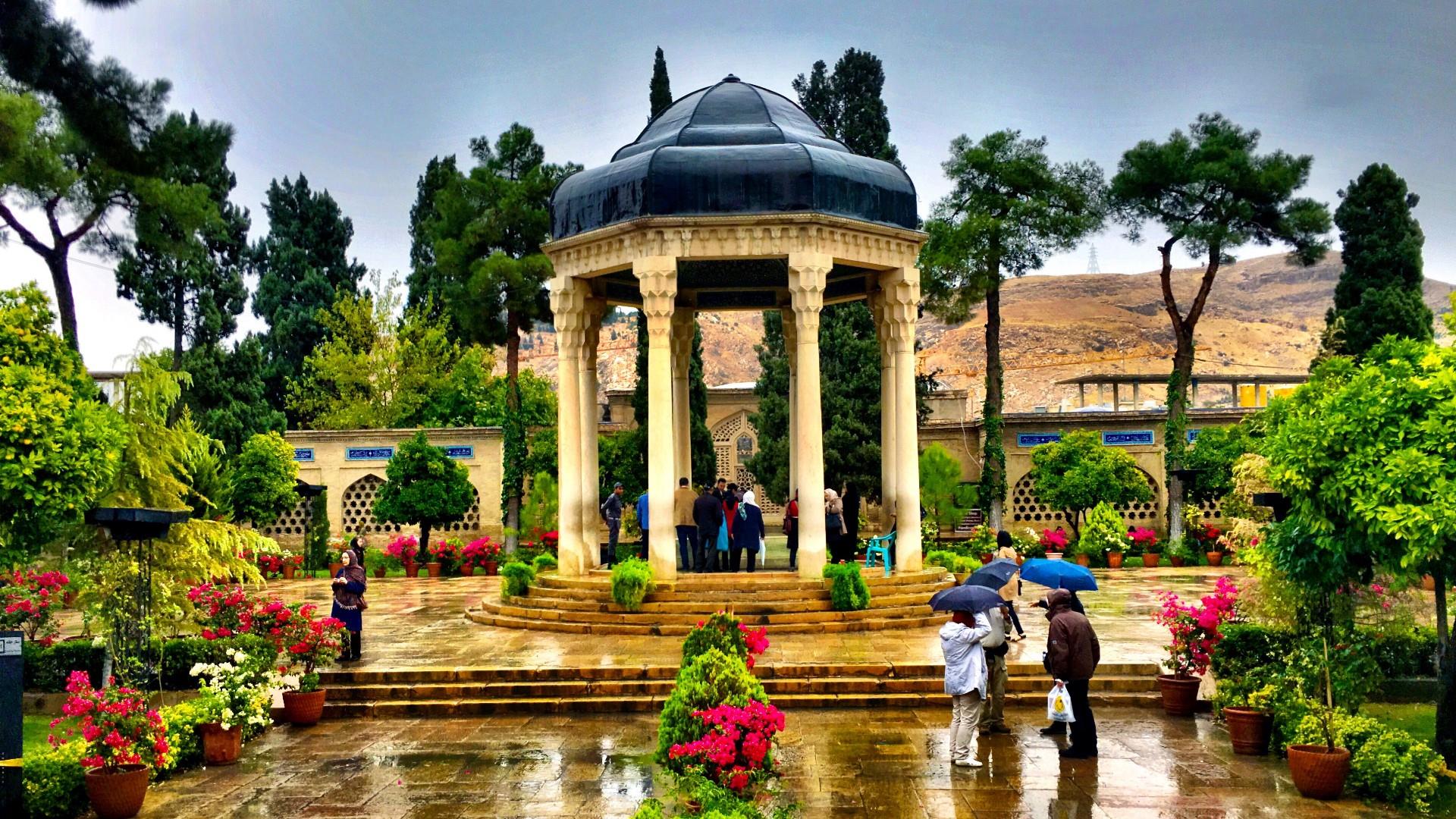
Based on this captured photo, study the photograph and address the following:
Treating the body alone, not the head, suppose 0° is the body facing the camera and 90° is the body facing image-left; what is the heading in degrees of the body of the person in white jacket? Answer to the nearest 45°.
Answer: approximately 225°

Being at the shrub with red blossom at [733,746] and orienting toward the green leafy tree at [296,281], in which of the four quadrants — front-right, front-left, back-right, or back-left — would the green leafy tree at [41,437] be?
front-left

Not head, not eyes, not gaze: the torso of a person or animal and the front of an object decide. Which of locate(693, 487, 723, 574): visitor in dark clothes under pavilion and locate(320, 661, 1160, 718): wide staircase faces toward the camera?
the wide staircase

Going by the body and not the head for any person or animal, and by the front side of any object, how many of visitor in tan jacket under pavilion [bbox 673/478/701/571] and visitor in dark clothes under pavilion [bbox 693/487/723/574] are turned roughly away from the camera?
2

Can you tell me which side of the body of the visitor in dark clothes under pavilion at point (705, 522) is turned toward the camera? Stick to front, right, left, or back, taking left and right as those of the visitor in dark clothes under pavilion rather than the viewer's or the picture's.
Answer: back

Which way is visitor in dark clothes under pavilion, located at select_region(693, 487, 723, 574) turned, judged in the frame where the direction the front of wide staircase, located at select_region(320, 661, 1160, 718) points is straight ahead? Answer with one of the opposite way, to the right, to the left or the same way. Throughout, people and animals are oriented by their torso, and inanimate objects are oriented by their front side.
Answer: the opposite way

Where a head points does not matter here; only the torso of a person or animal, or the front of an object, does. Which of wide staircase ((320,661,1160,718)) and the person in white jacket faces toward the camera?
the wide staircase

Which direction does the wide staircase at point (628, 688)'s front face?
toward the camera

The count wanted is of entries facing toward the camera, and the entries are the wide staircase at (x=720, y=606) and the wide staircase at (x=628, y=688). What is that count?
2

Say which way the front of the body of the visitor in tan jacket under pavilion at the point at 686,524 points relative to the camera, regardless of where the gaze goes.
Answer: away from the camera

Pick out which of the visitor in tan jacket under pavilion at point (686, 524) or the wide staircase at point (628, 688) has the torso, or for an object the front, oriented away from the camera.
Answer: the visitor in tan jacket under pavilion

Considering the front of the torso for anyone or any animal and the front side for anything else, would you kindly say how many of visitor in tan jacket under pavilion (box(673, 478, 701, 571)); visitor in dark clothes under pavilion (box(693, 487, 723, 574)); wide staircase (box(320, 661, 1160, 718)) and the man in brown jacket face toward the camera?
1

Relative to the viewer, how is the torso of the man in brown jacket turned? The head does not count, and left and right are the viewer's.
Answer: facing away from the viewer and to the left of the viewer

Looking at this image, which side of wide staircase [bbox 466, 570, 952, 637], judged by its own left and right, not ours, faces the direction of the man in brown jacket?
front

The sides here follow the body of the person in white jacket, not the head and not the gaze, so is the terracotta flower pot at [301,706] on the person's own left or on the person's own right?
on the person's own left

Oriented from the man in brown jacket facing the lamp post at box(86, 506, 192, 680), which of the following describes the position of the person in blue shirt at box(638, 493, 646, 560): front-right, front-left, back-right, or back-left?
front-right

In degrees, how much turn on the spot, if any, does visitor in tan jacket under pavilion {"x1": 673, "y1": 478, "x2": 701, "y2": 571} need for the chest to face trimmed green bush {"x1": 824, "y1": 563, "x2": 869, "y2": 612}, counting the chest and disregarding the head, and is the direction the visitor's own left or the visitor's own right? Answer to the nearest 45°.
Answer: approximately 135° to the visitor's own right

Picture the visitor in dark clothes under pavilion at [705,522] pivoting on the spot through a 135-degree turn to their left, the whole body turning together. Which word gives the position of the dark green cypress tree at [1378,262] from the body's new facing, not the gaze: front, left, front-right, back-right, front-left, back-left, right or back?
back

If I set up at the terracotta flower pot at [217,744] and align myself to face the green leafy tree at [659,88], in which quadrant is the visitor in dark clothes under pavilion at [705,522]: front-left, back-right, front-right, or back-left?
front-right
